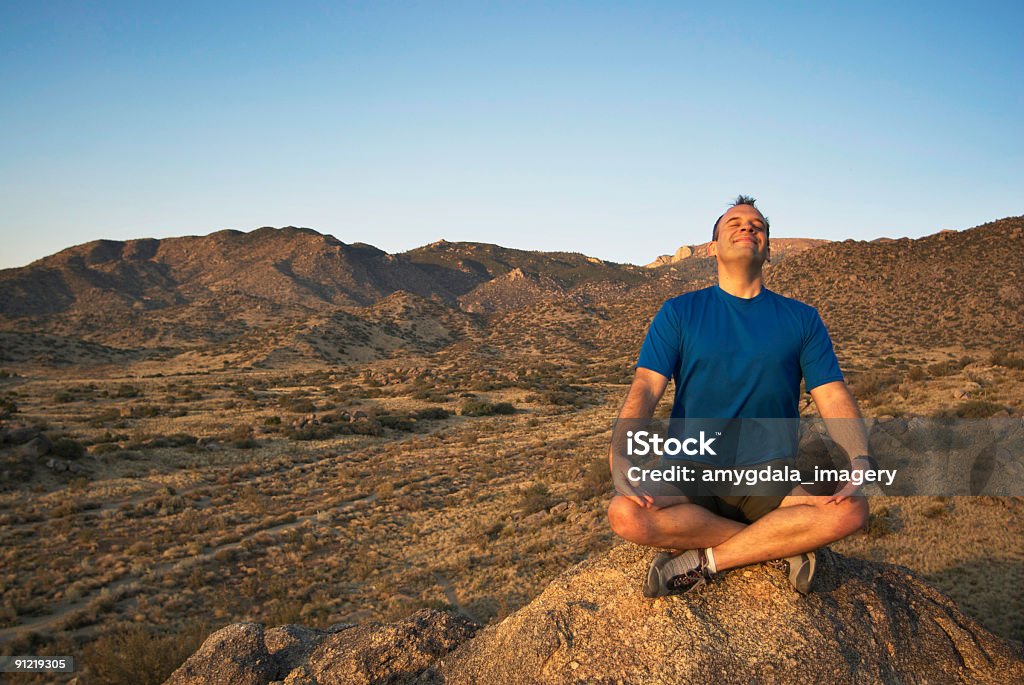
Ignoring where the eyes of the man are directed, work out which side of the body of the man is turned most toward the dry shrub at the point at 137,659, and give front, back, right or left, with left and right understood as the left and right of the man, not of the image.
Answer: right

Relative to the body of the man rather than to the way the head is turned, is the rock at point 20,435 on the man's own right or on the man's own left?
on the man's own right

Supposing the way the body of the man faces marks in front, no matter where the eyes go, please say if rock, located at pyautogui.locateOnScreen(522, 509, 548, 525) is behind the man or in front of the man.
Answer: behind

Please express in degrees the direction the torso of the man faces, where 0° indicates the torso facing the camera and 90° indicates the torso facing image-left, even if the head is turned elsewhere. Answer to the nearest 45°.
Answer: approximately 0°

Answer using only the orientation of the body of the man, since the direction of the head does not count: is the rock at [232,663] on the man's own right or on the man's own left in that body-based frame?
on the man's own right

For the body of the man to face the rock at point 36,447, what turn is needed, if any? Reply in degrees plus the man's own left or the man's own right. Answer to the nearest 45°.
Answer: approximately 135° to the man's own right
